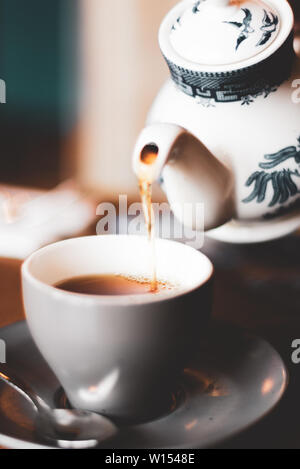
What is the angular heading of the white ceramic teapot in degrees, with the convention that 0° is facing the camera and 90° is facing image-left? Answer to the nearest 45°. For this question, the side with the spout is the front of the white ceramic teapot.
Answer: approximately 45°
